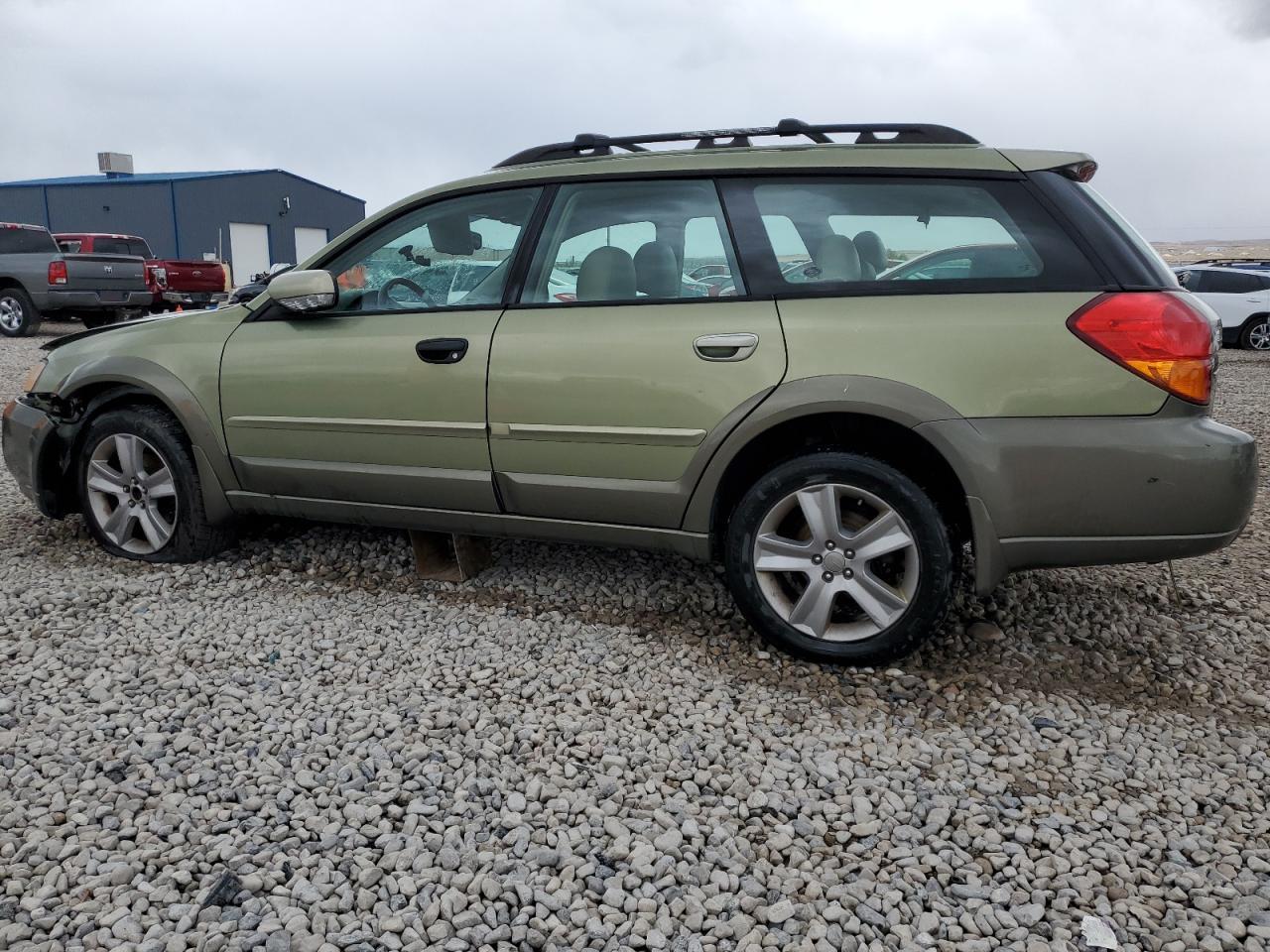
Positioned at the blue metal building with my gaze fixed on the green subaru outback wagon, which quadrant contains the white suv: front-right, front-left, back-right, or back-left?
front-left

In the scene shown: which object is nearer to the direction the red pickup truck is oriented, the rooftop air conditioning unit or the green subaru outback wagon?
the rooftop air conditioning unit

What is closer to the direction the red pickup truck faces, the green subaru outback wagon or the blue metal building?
the blue metal building

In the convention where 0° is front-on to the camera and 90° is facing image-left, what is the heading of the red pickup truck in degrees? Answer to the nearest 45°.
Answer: approximately 135°

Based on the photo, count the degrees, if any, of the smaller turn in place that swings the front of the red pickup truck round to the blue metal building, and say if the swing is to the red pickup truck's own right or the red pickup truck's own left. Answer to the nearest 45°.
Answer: approximately 45° to the red pickup truck's own right

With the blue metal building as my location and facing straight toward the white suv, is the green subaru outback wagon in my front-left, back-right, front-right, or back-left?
front-right

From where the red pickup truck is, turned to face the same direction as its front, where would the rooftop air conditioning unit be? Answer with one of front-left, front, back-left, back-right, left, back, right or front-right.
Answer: front-right

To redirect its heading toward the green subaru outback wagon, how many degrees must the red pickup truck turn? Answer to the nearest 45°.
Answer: approximately 135° to its left
